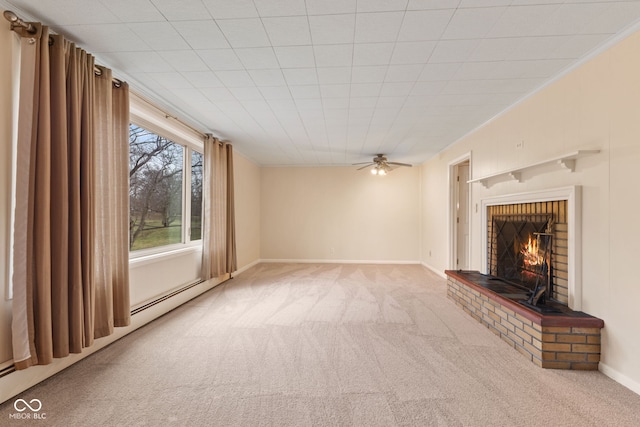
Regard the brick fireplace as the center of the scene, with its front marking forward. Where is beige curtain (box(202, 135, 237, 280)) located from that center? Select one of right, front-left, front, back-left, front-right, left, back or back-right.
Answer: front-right

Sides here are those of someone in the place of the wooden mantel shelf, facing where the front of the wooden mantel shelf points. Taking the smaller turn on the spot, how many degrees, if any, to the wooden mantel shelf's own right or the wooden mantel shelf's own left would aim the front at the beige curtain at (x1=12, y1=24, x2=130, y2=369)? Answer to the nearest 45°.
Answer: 0° — it already faces it

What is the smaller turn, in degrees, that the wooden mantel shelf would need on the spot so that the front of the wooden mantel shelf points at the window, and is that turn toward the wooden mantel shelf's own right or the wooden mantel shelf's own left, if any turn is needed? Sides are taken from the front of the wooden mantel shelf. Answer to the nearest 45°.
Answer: approximately 45° to the wooden mantel shelf's own right

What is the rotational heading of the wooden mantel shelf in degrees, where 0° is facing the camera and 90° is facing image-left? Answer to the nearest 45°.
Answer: approximately 45°

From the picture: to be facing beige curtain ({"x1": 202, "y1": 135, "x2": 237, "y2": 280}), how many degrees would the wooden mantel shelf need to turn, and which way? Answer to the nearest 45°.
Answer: approximately 45° to its right

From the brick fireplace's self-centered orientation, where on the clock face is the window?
The window is roughly at 1 o'clock from the brick fireplace.

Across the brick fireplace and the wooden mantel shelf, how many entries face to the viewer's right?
0

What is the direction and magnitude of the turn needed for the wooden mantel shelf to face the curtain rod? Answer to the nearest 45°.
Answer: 0° — it already faces it

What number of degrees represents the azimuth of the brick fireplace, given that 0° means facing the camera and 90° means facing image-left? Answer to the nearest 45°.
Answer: approximately 45°

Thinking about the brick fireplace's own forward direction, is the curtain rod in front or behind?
in front
